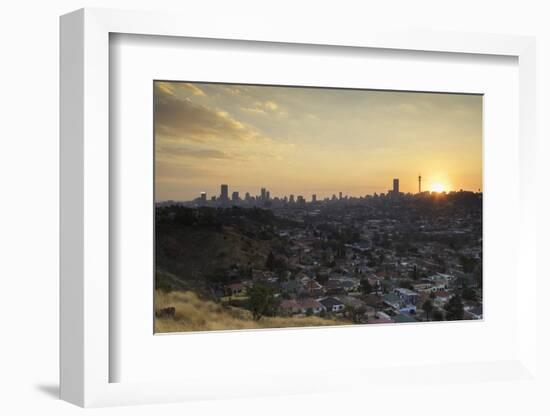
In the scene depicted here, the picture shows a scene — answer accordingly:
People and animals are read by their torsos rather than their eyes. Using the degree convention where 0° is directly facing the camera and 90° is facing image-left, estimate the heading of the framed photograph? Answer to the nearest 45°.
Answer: approximately 315°
